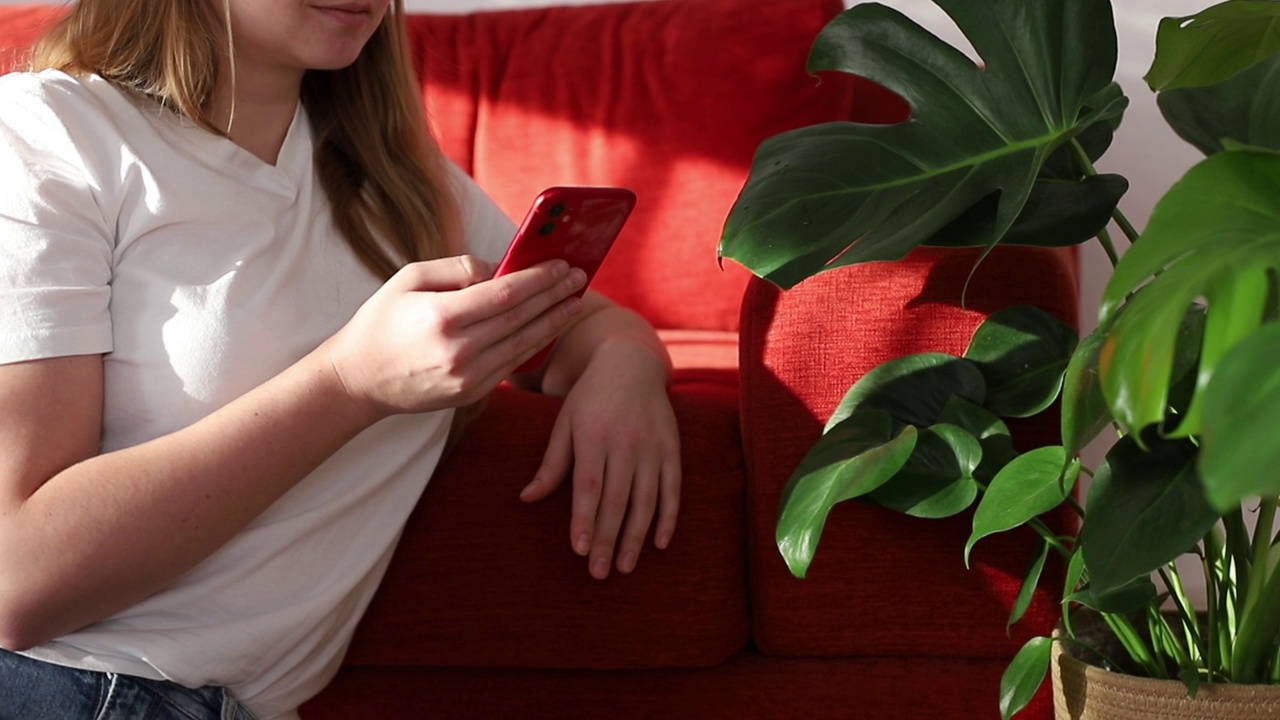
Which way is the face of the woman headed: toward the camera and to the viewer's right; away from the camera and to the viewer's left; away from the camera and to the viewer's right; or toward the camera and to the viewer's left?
toward the camera and to the viewer's right

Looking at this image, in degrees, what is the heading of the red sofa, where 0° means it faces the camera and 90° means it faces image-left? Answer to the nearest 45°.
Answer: approximately 0°
